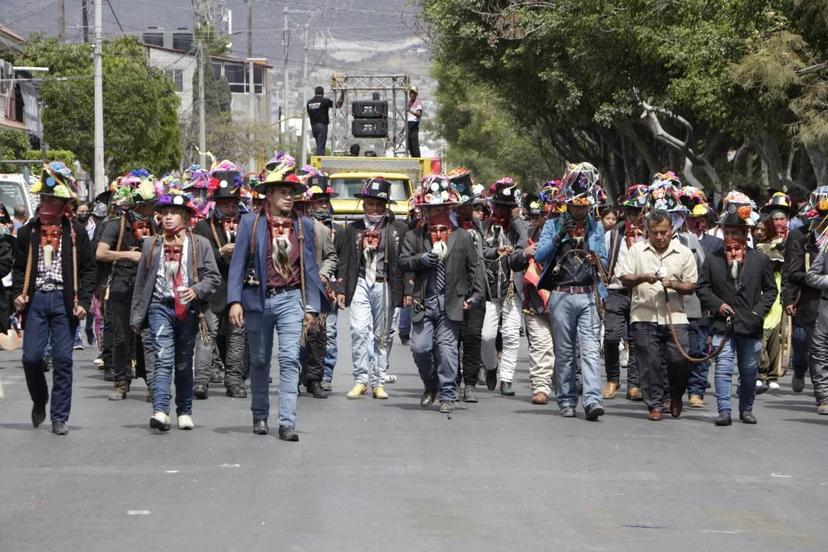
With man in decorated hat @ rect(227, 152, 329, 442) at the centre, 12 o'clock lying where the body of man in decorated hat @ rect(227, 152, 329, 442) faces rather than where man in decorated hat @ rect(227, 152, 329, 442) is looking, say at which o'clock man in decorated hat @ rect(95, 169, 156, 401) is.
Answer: man in decorated hat @ rect(95, 169, 156, 401) is roughly at 5 o'clock from man in decorated hat @ rect(227, 152, 329, 442).

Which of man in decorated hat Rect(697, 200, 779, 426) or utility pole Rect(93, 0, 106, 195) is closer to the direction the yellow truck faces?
the man in decorated hat

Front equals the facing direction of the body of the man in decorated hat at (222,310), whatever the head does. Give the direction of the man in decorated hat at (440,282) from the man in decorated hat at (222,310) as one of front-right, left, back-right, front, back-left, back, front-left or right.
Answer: front-left

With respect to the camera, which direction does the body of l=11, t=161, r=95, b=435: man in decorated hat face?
toward the camera

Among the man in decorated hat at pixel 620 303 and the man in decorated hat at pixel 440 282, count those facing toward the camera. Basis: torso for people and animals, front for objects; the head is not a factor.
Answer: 2

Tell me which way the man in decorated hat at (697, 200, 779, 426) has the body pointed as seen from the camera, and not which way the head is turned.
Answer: toward the camera

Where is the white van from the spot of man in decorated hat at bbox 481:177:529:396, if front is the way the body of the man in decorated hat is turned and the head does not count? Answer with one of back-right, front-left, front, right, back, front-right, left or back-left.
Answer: back-right

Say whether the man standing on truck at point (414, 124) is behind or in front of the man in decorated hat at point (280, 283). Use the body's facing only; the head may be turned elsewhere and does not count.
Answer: behind

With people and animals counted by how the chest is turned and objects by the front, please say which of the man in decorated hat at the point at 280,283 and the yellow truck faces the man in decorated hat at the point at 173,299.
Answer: the yellow truck

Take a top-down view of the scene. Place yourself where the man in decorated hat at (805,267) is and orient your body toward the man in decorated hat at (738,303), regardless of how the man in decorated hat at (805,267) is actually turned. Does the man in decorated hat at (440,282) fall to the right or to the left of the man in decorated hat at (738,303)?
right

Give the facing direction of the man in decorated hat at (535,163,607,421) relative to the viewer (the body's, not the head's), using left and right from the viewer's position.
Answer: facing the viewer
